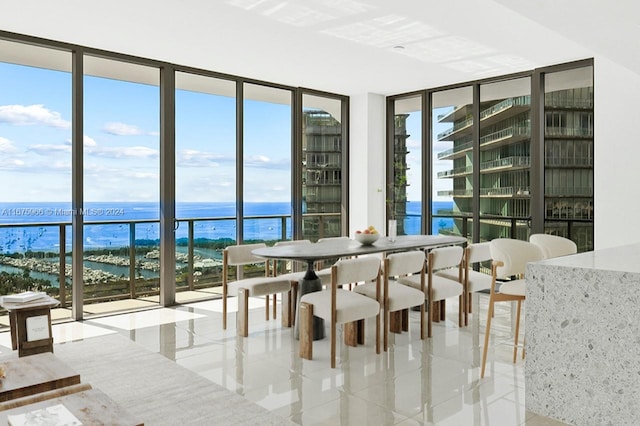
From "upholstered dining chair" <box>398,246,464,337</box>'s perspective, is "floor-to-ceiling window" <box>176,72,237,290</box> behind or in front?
in front

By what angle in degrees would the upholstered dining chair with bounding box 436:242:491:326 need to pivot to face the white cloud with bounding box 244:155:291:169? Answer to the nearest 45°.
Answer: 0° — it already faces it

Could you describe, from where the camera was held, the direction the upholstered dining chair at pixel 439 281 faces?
facing away from the viewer and to the left of the viewer

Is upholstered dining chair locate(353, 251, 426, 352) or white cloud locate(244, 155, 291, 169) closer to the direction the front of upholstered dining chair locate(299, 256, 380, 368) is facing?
the white cloud

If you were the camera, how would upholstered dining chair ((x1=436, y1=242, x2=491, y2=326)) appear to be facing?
facing away from the viewer and to the left of the viewer

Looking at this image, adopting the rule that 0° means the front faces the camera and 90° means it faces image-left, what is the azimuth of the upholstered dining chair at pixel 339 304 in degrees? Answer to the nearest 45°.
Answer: approximately 135°

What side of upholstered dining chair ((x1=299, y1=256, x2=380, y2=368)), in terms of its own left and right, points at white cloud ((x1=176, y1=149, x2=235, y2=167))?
front

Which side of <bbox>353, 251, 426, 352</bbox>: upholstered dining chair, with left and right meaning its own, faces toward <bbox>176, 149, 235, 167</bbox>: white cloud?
front

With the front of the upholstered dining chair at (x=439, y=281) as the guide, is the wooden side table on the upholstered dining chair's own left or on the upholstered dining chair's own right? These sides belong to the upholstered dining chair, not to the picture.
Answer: on the upholstered dining chair's own left

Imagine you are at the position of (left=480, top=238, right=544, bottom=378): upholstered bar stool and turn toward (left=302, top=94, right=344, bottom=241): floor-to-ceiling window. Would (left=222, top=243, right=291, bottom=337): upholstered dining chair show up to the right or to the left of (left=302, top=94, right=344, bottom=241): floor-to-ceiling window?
left

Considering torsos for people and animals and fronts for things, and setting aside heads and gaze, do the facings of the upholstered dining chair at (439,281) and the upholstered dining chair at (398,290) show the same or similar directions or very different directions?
same or similar directions

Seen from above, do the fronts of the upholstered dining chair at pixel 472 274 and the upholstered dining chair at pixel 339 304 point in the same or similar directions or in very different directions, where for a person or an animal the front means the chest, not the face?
same or similar directions

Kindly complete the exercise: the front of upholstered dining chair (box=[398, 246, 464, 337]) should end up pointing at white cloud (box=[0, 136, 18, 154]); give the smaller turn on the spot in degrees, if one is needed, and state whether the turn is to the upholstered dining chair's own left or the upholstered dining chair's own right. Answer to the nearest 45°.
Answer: approximately 45° to the upholstered dining chair's own left

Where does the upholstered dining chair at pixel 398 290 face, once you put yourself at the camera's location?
facing away from the viewer and to the left of the viewer

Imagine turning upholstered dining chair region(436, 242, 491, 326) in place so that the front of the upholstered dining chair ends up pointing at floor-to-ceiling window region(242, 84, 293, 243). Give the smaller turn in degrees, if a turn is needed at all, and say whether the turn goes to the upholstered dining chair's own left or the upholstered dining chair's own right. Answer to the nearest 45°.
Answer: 0° — it already faces it
